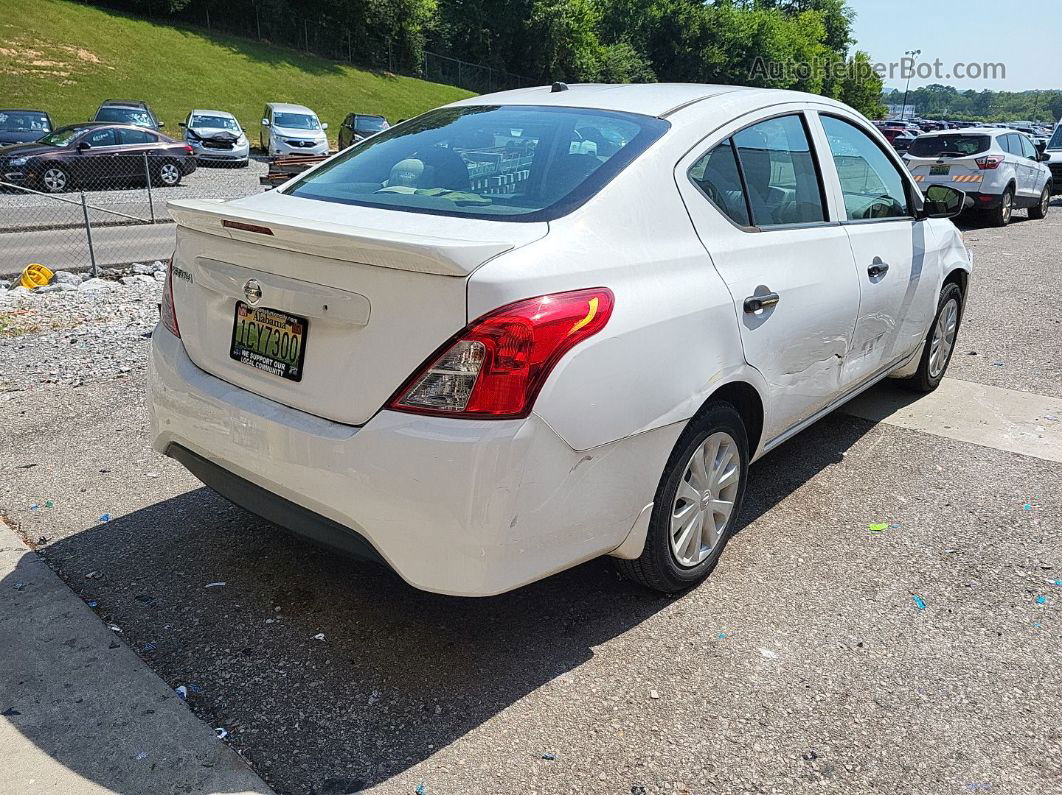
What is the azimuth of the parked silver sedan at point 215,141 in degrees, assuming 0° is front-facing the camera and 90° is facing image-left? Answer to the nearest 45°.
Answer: approximately 0°

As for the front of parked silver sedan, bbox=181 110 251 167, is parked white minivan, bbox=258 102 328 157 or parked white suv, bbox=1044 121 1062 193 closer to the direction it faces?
the parked white suv

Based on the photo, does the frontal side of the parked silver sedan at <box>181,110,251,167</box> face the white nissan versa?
yes

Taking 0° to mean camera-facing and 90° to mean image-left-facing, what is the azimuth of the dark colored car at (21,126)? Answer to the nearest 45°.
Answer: approximately 0°

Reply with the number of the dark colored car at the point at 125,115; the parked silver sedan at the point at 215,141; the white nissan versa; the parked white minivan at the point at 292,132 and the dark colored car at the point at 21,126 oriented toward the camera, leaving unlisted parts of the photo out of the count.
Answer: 4

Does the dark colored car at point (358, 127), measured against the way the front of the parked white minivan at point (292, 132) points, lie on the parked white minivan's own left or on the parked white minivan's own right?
on the parked white minivan's own left

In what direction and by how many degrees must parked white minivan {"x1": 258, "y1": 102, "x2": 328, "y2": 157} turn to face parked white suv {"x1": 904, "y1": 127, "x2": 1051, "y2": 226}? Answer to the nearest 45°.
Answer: approximately 45° to its left

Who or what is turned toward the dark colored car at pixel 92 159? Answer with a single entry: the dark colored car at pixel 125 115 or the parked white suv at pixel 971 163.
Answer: the dark colored car at pixel 125 115

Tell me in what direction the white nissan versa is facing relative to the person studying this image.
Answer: facing away from the viewer and to the right of the viewer

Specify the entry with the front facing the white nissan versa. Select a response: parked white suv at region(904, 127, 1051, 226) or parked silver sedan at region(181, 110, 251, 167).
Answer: the parked silver sedan

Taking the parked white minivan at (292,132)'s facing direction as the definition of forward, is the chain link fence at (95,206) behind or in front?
in front

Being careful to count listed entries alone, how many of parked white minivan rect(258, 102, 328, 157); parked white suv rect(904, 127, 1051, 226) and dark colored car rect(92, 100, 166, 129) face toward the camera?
2

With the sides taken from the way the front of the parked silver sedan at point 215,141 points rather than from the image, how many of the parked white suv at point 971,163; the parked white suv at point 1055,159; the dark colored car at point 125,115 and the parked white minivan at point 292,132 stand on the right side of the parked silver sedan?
1

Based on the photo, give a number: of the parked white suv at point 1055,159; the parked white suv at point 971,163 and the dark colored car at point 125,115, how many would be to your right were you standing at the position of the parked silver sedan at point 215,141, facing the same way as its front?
1
